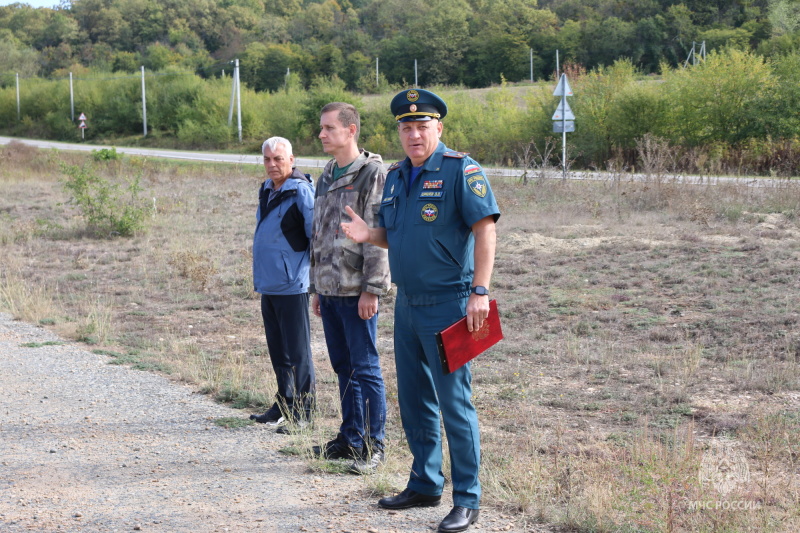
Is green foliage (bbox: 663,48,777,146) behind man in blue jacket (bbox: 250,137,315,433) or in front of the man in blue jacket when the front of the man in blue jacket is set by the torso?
behind

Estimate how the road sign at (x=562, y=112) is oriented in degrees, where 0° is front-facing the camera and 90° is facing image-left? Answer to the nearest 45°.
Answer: approximately 180°

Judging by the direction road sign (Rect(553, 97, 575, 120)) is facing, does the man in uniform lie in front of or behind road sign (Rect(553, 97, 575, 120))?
behind

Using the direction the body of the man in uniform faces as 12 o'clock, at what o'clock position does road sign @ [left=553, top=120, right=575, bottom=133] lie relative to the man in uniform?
The road sign is roughly at 5 o'clock from the man in uniform.

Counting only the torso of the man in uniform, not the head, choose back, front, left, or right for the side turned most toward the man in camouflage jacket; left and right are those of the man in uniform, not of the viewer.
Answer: right

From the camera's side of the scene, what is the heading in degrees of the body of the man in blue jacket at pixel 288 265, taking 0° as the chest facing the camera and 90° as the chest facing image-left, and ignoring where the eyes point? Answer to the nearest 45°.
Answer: approximately 45°
